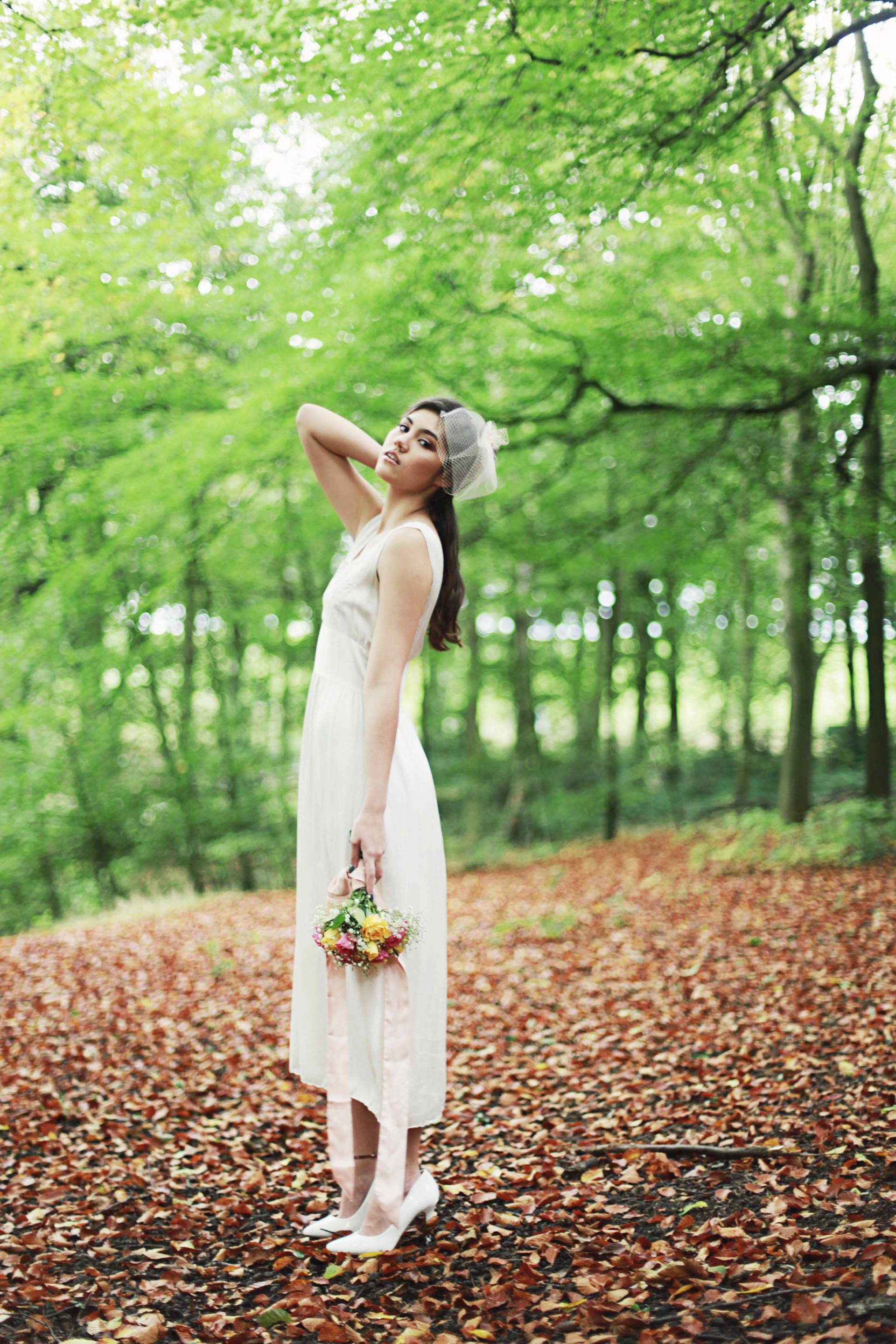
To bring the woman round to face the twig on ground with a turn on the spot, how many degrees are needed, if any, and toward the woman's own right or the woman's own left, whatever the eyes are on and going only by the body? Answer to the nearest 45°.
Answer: approximately 135° to the woman's own right

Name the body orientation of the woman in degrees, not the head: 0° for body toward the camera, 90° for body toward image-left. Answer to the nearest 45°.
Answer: approximately 90°
